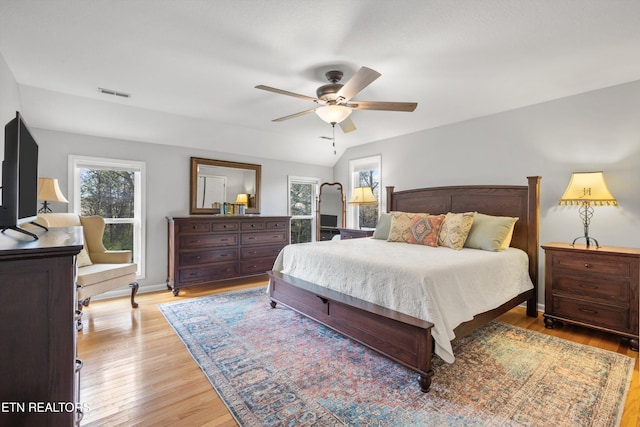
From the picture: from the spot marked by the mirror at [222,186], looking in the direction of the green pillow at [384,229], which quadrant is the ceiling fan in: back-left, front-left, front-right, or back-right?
front-right

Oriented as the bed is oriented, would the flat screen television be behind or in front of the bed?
in front

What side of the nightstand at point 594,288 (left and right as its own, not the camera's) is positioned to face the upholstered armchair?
front

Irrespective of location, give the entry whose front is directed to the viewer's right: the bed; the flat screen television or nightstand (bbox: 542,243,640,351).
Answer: the flat screen television

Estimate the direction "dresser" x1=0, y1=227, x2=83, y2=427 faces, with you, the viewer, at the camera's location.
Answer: facing to the right of the viewer

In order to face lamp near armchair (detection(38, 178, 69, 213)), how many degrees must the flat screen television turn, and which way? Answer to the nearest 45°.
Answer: approximately 90° to its left

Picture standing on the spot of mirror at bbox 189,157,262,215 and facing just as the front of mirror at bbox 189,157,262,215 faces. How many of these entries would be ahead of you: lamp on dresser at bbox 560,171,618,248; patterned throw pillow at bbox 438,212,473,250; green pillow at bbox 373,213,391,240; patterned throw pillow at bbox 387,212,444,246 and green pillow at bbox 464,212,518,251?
5

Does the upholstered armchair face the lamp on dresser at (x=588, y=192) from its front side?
yes

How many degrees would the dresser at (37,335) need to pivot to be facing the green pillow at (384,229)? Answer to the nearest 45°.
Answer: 0° — it already faces it

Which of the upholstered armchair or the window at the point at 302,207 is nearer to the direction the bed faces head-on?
the upholstered armchair

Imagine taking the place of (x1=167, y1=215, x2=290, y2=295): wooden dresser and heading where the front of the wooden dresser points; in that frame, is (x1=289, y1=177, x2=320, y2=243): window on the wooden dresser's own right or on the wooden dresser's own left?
on the wooden dresser's own left

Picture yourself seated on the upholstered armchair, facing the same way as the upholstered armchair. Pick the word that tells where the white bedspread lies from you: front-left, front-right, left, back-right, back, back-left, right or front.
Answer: front

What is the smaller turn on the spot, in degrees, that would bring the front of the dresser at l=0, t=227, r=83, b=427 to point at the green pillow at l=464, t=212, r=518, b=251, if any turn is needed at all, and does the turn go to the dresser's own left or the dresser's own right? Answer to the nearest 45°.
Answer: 0° — it already faces it

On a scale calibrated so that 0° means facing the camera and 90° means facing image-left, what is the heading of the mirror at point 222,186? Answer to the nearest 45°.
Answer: approximately 315°

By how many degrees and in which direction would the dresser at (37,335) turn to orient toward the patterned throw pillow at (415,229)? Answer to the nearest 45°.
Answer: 0° — it already faces it

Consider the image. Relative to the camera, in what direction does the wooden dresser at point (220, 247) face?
facing the viewer and to the right of the viewer

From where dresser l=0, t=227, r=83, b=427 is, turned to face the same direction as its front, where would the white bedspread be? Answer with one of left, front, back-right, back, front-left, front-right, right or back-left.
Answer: front

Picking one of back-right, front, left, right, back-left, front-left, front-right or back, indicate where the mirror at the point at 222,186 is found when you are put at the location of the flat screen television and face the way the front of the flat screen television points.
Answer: front-left

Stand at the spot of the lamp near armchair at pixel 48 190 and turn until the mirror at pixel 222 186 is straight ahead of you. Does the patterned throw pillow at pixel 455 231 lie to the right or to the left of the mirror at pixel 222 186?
right

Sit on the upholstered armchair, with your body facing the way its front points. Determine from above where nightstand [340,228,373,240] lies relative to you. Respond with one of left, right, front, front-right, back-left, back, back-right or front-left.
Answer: front-left

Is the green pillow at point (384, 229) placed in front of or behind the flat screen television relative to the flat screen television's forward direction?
in front
